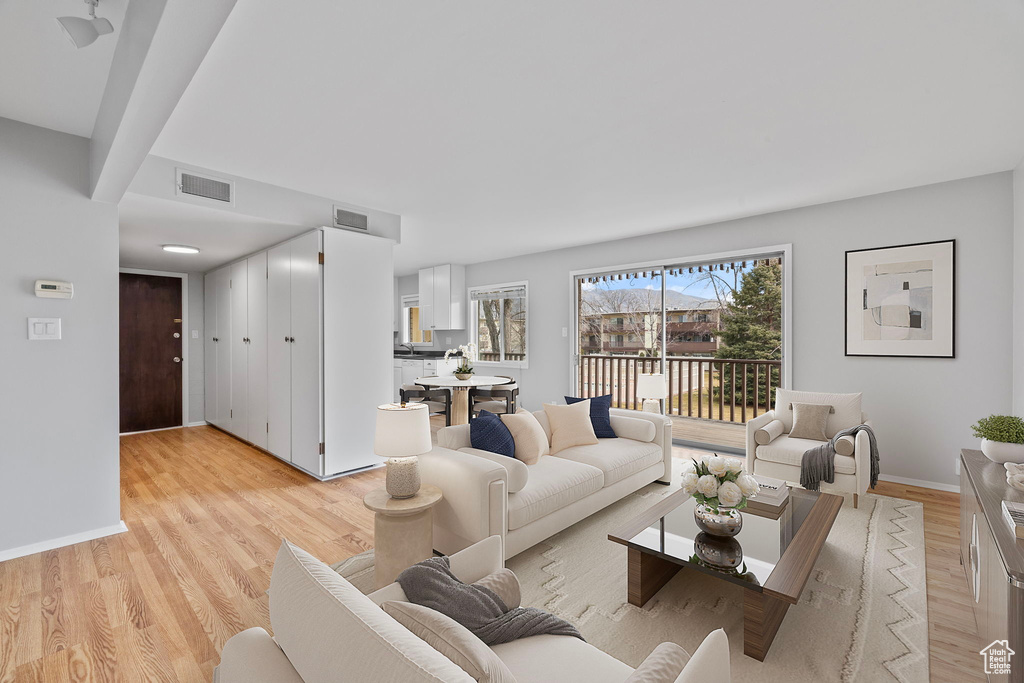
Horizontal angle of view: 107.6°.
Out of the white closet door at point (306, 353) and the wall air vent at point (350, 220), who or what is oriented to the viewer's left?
the white closet door

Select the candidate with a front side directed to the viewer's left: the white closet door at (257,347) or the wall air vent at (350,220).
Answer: the white closet door

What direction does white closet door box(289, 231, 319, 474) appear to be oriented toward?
to the viewer's left

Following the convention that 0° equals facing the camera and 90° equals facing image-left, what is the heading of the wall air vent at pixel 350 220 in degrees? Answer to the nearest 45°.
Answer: approximately 315°

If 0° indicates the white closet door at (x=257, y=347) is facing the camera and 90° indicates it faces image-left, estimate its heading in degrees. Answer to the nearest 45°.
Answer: approximately 90°

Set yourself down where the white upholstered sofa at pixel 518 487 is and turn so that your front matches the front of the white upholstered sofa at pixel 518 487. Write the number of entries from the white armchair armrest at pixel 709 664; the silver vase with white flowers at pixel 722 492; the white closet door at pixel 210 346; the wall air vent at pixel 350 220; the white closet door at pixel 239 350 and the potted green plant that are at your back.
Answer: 3

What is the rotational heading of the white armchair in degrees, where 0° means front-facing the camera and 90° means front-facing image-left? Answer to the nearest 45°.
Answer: approximately 45°

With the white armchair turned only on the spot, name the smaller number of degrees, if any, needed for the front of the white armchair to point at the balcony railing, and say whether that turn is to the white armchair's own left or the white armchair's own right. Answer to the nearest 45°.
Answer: approximately 90° to the white armchair's own right
